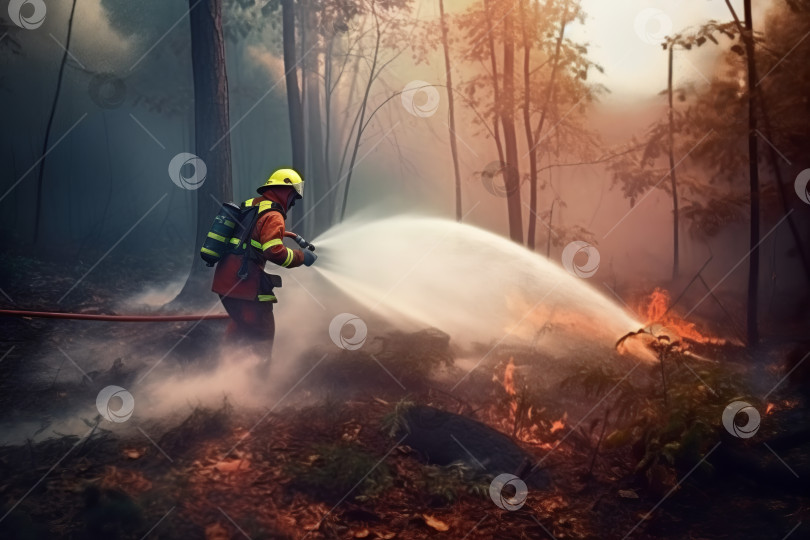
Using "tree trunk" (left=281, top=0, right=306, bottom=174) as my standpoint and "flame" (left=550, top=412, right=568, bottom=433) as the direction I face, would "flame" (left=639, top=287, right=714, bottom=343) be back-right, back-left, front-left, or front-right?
front-left

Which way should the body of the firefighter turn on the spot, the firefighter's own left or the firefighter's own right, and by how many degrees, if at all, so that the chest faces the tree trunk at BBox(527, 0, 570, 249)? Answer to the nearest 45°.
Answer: approximately 45° to the firefighter's own left

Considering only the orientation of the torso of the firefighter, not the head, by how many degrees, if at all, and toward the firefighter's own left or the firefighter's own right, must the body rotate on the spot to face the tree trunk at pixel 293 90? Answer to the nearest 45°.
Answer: approximately 90° to the firefighter's own left

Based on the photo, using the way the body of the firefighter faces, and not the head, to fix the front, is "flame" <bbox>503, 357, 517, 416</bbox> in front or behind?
in front

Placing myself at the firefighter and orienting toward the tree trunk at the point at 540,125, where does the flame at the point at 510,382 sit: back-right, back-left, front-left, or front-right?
front-right

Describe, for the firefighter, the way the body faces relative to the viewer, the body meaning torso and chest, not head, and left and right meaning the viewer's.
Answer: facing to the right of the viewer

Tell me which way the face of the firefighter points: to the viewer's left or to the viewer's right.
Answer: to the viewer's right

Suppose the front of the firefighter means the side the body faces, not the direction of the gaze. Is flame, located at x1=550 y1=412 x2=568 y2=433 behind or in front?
in front

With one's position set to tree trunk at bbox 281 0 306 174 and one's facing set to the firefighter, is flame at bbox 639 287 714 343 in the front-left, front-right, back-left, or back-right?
front-left

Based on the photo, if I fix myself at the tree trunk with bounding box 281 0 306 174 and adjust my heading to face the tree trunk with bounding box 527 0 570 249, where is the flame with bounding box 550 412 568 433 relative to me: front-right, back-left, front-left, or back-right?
front-right
